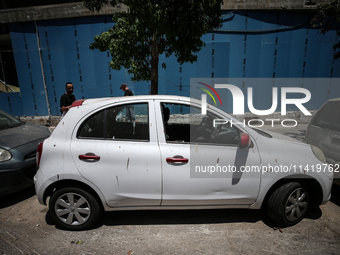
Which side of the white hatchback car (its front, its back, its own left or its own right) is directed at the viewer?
right

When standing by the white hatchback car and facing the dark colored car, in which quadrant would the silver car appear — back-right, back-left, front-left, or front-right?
back-right

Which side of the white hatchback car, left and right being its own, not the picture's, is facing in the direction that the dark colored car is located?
back

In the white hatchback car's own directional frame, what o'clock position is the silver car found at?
The silver car is roughly at 11 o'clock from the white hatchback car.

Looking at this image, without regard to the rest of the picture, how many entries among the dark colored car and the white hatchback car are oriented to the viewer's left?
0

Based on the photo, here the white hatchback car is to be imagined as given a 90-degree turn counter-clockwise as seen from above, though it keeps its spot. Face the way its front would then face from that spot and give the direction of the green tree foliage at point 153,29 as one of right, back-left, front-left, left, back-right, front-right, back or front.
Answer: front

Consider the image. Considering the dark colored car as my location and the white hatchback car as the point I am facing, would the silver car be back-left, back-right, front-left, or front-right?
front-left

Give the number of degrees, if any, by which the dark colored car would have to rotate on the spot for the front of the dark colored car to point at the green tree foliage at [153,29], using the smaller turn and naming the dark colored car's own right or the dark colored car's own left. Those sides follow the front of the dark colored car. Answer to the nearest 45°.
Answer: approximately 45° to the dark colored car's own left

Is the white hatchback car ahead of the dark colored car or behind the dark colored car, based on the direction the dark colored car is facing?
ahead

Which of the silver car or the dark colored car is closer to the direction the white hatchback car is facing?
the silver car

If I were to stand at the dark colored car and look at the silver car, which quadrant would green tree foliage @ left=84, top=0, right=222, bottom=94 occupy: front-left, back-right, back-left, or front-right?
front-left
